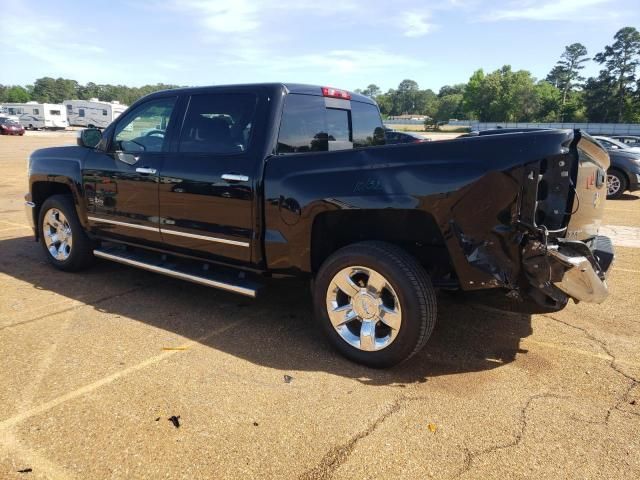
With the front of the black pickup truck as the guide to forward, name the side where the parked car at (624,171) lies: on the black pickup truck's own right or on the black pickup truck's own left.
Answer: on the black pickup truck's own right

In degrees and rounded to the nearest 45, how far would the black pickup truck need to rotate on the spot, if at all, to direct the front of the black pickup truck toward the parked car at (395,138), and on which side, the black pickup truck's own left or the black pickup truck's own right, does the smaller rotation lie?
approximately 45° to the black pickup truck's own right

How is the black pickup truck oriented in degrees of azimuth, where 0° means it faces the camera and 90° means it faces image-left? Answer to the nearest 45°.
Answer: approximately 135°
